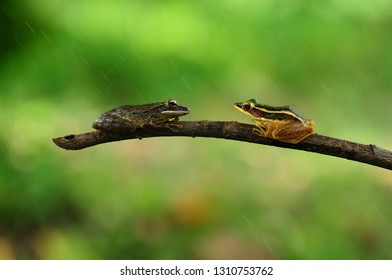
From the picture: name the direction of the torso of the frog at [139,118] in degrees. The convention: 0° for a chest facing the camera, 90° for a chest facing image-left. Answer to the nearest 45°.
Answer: approximately 270°

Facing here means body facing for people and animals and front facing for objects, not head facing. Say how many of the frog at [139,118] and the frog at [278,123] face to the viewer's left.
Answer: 1

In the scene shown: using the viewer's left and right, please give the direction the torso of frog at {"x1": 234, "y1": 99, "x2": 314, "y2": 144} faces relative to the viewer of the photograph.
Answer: facing to the left of the viewer

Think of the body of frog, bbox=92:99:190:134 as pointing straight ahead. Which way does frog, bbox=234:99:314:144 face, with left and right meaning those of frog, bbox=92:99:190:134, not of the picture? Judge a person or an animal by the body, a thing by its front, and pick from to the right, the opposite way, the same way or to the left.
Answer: the opposite way
